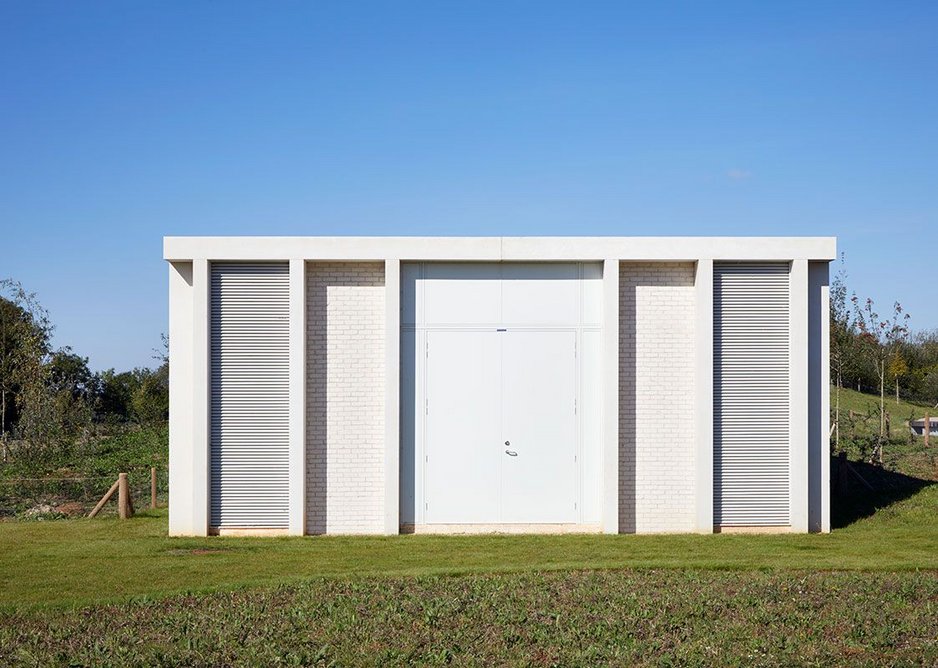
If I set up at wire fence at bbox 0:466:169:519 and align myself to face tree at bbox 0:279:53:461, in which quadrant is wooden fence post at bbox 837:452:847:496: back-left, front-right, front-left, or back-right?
back-right

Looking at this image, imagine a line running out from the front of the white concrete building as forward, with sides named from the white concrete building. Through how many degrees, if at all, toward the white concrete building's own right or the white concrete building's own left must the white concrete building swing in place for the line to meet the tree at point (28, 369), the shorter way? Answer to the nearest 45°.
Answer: approximately 135° to the white concrete building's own right

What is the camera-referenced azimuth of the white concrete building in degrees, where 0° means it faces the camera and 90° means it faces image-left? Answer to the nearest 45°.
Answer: approximately 0°
